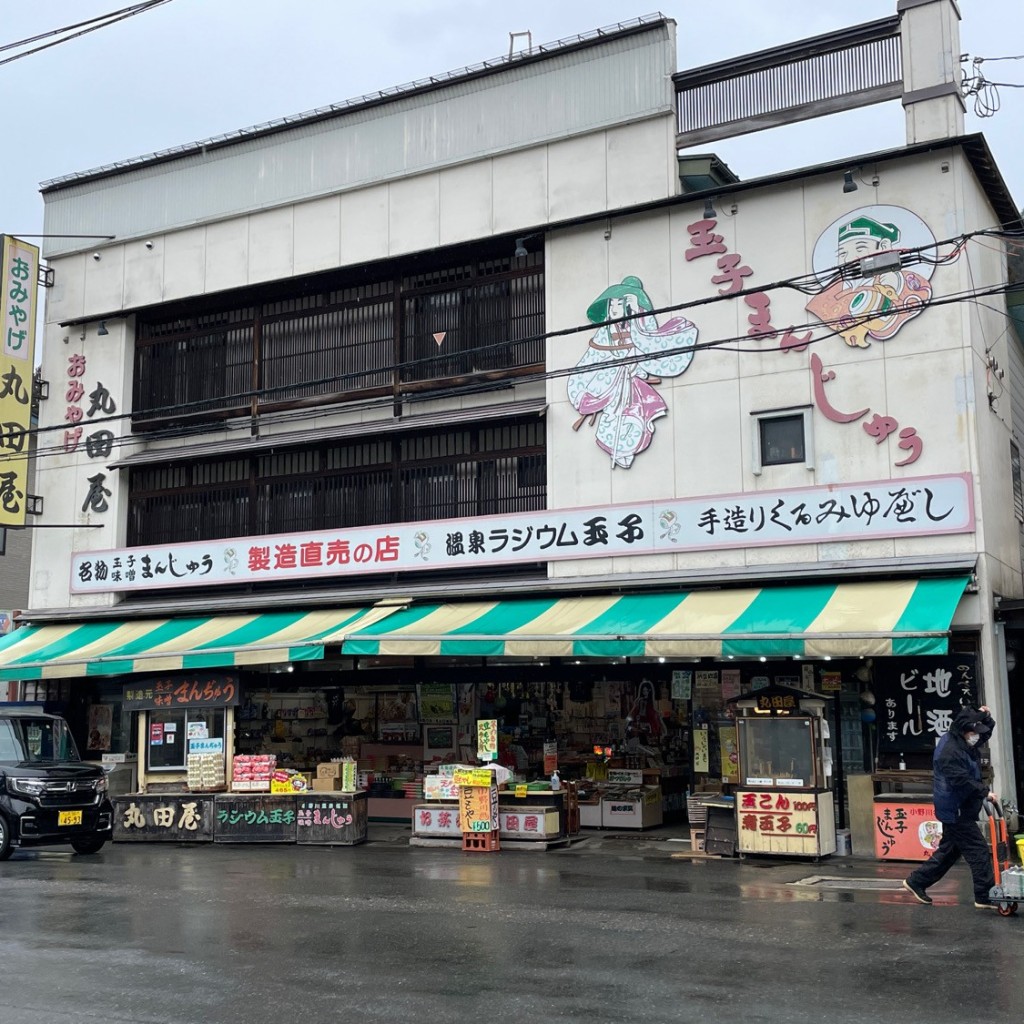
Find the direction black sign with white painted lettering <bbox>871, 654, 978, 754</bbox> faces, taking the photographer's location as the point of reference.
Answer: facing the viewer

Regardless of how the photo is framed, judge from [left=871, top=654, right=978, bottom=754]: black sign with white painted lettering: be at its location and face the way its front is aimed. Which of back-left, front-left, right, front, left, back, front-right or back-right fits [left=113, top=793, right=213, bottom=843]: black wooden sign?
right

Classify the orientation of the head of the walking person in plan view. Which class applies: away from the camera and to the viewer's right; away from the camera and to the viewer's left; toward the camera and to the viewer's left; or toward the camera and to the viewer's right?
toward the camera and to the viewer's right

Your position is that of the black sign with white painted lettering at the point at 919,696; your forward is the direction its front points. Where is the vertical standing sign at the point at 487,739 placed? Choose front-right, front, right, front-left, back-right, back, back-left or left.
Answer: right

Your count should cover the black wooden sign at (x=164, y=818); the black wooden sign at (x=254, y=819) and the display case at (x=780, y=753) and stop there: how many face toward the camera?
3

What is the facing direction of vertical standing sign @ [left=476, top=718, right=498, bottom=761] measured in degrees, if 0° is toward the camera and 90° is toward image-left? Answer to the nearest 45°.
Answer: approximately 0°

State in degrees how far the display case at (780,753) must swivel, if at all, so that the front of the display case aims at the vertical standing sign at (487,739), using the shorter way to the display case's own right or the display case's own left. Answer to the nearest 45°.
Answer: approximately 90° to the display case's own right

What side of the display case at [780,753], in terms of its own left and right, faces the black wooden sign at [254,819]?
right
